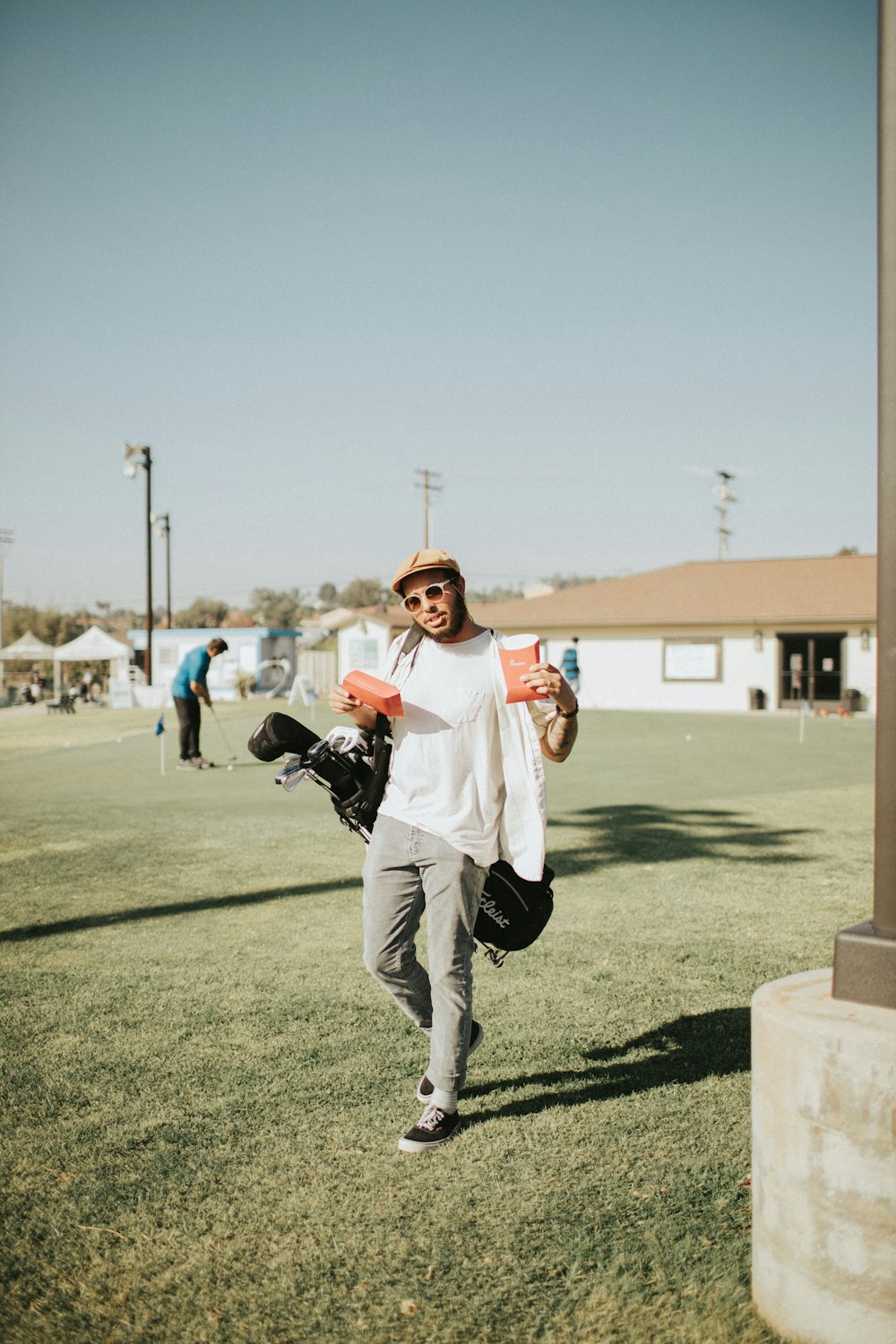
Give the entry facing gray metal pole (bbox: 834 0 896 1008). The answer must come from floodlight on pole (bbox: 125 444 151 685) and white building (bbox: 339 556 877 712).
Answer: the white building

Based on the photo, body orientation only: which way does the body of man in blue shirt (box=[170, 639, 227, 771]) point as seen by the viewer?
to the viewer's right

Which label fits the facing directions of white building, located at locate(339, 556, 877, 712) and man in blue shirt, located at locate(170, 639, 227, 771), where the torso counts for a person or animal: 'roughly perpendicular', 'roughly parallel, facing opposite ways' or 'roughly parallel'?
roughly perpendicular

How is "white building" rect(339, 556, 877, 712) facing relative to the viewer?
toward the camera

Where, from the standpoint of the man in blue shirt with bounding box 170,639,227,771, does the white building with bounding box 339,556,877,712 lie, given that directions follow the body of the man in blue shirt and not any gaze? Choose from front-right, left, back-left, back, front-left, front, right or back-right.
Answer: front-left

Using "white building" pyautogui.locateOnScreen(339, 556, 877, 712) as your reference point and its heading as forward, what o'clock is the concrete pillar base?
The concrete pillar base is roughly at 12 o'clock from the white building.

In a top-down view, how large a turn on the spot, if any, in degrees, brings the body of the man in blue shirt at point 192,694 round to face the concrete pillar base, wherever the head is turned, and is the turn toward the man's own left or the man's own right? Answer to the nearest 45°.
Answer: approximately 90° to the man's own right

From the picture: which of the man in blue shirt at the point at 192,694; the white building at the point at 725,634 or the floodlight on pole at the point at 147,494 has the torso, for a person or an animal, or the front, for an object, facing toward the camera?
the white building

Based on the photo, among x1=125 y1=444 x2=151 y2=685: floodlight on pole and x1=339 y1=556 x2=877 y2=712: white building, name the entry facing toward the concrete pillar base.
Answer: the white building

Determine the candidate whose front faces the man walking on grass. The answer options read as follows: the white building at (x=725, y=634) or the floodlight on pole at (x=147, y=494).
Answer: the white building
